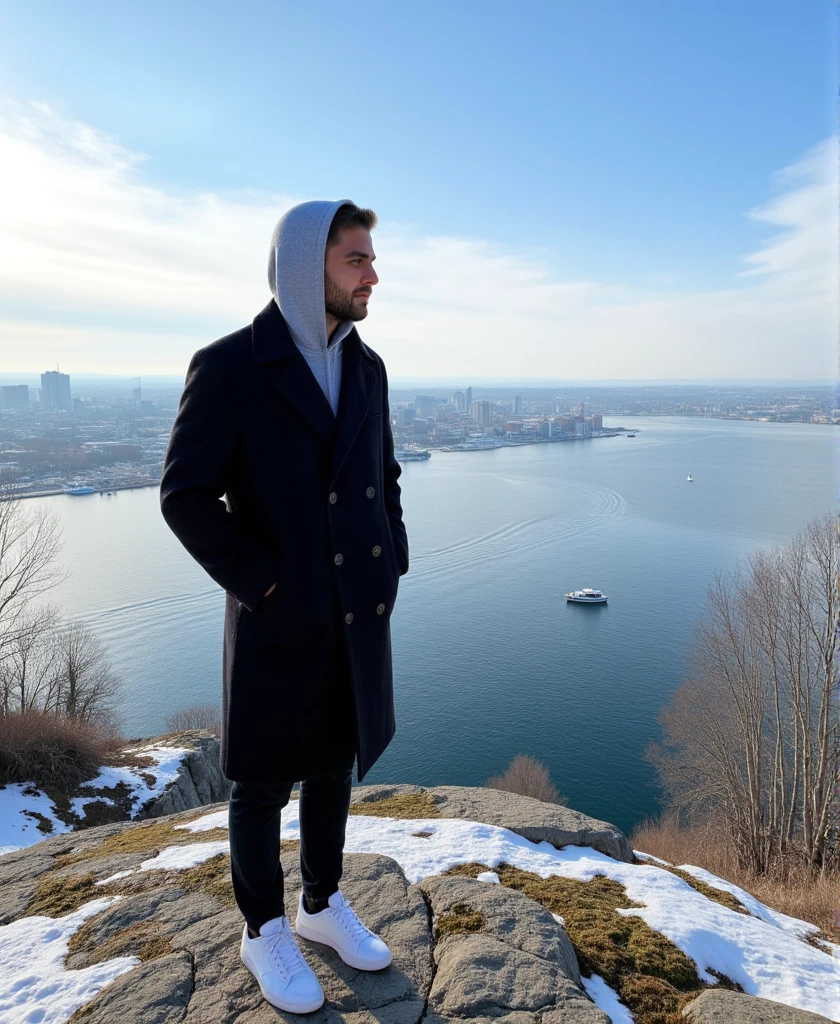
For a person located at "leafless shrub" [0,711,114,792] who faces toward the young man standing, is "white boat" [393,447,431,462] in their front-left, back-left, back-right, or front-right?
back-left

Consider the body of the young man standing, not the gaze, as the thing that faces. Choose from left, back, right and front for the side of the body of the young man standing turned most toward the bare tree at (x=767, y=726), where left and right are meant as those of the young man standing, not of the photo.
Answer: left

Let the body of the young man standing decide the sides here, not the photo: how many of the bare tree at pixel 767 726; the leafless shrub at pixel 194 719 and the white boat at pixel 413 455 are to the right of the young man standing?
0

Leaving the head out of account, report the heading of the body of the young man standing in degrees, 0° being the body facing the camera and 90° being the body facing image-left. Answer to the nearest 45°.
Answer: approximately 315°

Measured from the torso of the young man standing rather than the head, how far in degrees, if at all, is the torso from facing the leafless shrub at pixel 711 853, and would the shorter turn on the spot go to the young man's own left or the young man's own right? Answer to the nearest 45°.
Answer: approximately 90° to the young man's own left

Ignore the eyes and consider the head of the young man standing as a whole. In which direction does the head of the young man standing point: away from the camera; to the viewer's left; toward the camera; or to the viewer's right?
to the viewer's right

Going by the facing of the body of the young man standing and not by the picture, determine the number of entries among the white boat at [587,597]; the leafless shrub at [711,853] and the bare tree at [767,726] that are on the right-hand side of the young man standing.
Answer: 0

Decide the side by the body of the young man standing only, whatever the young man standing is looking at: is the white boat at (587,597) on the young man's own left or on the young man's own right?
on the young man's own left

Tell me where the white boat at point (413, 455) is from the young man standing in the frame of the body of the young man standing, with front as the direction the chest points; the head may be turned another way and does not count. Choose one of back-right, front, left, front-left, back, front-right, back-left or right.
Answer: back-left

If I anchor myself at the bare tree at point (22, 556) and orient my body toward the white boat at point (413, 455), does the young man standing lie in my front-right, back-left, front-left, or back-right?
back-right
